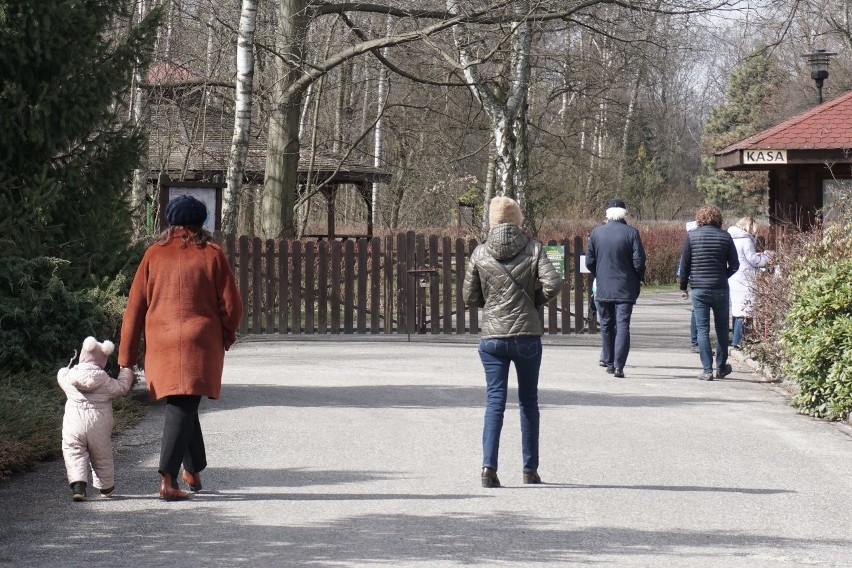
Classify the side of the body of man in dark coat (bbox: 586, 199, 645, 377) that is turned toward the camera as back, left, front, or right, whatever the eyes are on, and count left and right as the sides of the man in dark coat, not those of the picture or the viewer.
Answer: back

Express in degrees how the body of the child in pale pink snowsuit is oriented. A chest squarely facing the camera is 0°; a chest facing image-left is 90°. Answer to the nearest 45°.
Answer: approximately 180°

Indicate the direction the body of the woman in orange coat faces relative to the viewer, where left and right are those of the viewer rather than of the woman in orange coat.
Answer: facing away from the viewer

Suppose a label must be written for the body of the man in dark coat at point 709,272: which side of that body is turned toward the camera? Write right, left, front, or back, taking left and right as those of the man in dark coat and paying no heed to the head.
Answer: back

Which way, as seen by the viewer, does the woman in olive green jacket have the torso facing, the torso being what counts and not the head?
away from the camera

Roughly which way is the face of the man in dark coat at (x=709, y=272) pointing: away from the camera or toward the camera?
away from the camera

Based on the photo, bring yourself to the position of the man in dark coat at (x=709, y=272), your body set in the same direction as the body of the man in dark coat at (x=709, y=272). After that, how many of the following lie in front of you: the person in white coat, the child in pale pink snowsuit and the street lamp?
2
